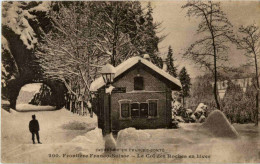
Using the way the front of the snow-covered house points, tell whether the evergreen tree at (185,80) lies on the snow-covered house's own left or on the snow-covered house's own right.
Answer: on the snow-covered house's own left

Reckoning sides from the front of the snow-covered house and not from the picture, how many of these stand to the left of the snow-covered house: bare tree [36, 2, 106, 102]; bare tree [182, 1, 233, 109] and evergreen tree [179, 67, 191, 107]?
2

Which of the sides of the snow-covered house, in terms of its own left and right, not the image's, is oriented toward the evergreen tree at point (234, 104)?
left

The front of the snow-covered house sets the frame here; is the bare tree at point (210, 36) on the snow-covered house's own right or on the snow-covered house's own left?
on the snow-covered house's own left

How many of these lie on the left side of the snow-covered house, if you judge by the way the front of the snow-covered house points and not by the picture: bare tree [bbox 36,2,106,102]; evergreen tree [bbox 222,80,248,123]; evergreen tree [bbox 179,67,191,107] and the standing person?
2

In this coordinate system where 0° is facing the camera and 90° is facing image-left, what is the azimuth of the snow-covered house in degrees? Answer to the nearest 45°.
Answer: approximately 0°

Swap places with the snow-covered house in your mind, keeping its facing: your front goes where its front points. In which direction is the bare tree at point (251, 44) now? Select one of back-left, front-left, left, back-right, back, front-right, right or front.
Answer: left

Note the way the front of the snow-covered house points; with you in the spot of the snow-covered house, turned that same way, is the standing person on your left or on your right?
on your right
